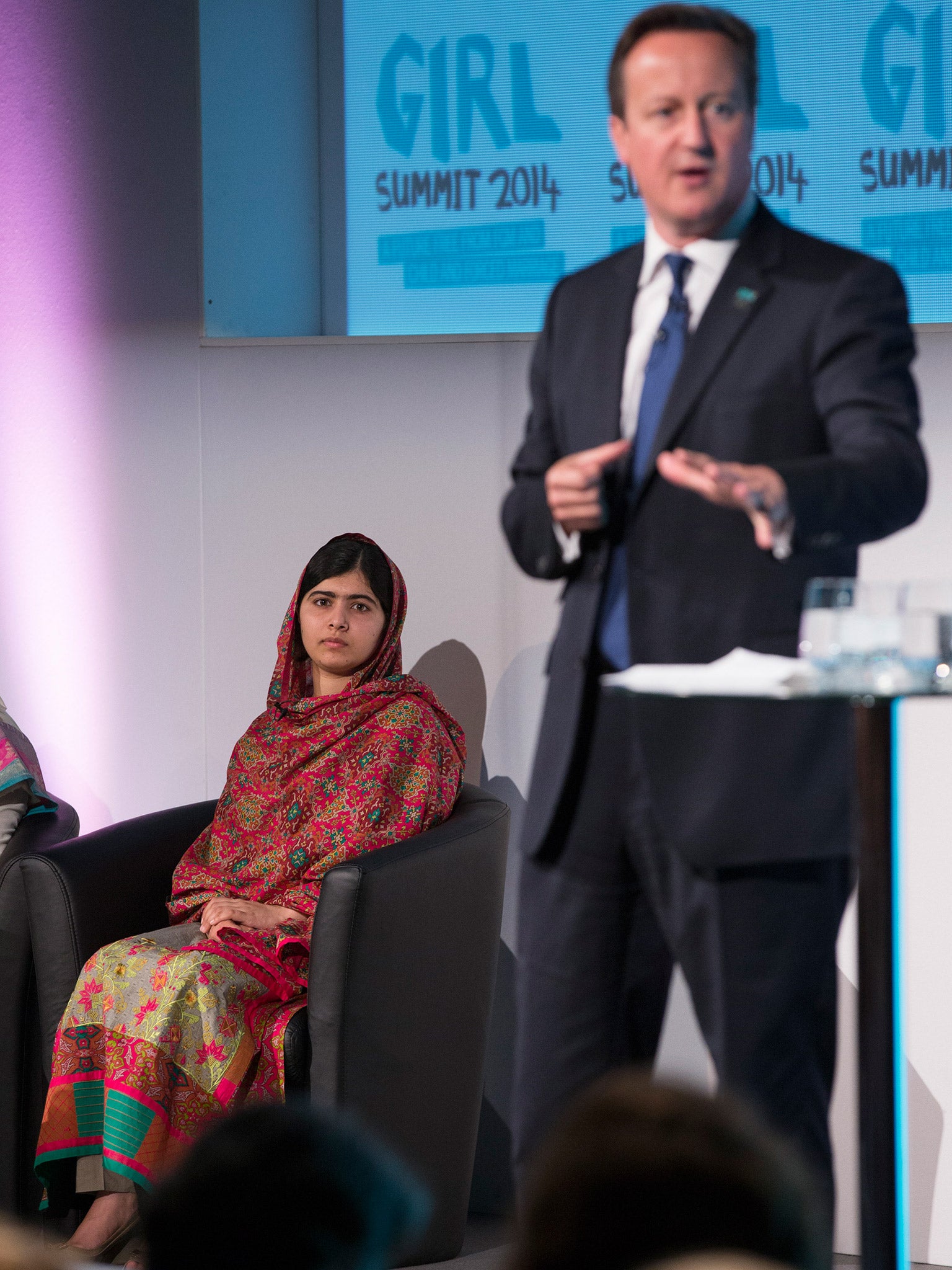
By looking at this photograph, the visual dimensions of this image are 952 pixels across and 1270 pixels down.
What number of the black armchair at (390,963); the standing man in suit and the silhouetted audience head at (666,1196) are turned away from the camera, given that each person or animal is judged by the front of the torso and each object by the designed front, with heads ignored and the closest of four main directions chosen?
1

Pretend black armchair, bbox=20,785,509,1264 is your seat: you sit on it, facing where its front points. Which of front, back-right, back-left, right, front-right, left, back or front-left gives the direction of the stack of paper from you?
front-left

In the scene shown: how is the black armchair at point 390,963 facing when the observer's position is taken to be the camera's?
facing the viewer and to the left of the viewer

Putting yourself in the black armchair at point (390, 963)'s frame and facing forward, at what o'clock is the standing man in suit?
The standing man in suit is roughly at 10 o'clock from the black armchair.

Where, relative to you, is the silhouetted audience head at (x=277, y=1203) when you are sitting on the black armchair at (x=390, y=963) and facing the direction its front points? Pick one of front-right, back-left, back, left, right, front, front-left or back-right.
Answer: front-left

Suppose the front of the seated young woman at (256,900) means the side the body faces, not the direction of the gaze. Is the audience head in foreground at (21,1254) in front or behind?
in front

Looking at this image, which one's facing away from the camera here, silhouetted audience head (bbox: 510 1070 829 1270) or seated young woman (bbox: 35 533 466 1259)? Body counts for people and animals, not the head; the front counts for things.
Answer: the silhouetted audience head

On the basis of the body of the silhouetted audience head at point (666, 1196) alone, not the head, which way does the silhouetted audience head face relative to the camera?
away from the camera

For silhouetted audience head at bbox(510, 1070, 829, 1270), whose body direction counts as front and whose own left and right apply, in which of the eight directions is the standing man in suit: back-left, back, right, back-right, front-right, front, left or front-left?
front

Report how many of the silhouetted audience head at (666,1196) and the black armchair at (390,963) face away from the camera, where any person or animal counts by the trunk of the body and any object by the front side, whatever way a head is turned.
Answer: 1

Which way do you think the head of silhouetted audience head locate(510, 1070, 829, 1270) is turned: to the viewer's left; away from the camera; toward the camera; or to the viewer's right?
away from the camera

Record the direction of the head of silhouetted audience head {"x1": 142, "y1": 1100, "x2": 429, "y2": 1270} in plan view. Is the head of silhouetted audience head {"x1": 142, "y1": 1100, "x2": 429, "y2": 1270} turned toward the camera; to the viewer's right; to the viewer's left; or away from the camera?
away from the camera

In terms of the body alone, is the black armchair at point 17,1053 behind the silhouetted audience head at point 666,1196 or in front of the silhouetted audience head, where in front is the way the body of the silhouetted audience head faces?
in front

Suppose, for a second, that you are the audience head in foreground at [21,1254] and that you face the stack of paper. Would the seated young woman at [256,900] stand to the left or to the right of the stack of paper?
left

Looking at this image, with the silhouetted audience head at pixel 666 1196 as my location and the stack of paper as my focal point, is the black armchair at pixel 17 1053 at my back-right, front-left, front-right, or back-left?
front-left
